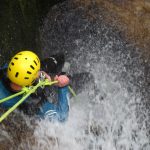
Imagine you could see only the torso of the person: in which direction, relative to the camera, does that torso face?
to the viewer's right
